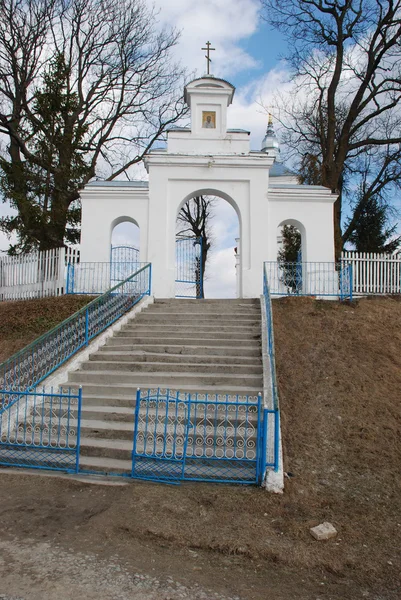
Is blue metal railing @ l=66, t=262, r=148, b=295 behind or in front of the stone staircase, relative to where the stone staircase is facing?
behind

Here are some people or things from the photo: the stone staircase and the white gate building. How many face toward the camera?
2

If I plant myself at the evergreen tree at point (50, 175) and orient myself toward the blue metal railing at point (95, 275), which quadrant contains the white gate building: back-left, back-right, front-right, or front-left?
front-left

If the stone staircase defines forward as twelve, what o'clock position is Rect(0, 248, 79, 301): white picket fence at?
The white picket fence is roughly at 5 o'clock from the stone staircase.

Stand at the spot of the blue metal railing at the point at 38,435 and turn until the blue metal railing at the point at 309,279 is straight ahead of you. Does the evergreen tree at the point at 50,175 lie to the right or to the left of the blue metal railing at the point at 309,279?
left

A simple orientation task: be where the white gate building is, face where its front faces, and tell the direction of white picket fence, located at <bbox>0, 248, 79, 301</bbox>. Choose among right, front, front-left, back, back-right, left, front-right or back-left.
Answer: right

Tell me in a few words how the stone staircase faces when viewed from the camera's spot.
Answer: facing the viewer

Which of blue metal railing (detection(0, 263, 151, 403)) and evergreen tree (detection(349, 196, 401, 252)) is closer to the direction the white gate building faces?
the blue metal railing

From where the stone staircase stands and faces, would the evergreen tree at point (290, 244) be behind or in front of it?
behind

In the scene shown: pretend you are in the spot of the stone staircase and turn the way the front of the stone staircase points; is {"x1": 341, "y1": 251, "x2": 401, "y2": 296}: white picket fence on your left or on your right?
on your left

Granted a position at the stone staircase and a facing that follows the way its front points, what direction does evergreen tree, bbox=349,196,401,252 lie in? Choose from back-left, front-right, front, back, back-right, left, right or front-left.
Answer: back-left

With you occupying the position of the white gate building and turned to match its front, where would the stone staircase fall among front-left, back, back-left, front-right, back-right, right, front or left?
front

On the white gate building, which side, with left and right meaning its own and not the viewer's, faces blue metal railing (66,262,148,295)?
right

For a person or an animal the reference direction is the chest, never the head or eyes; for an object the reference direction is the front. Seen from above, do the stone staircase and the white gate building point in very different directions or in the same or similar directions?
same or similar directions

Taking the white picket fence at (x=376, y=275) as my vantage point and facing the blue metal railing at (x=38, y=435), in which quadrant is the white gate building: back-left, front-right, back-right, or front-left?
front-right

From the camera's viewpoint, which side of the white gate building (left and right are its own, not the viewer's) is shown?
front

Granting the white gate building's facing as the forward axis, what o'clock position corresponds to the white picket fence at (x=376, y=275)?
The white picket fence is roughly at 9 o'clock from the white gate building.
